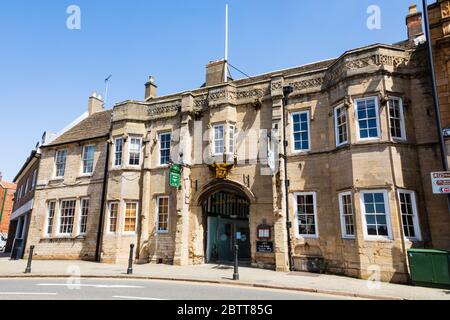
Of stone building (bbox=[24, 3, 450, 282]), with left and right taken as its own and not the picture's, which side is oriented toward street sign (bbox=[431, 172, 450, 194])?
left

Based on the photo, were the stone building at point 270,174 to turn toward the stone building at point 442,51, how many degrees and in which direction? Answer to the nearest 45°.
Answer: approximately 90° to its left

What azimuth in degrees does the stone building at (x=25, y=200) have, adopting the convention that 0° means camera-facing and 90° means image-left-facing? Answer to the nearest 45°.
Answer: approximately 45°

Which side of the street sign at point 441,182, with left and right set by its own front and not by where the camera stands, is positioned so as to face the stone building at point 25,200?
right

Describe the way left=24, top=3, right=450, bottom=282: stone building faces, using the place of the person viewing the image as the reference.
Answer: facing the viewer and to the left of the viewer

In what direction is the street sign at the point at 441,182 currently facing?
toward the camera

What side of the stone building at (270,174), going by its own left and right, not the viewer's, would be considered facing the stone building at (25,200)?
right

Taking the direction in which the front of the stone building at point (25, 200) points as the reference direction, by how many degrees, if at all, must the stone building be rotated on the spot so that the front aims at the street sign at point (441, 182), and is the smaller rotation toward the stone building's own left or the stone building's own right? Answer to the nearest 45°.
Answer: approximately 90° to the stone building's own left

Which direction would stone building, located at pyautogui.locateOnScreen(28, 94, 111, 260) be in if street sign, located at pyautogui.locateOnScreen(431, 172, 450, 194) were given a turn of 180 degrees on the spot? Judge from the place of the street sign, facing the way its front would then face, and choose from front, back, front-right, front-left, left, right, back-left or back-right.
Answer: left
